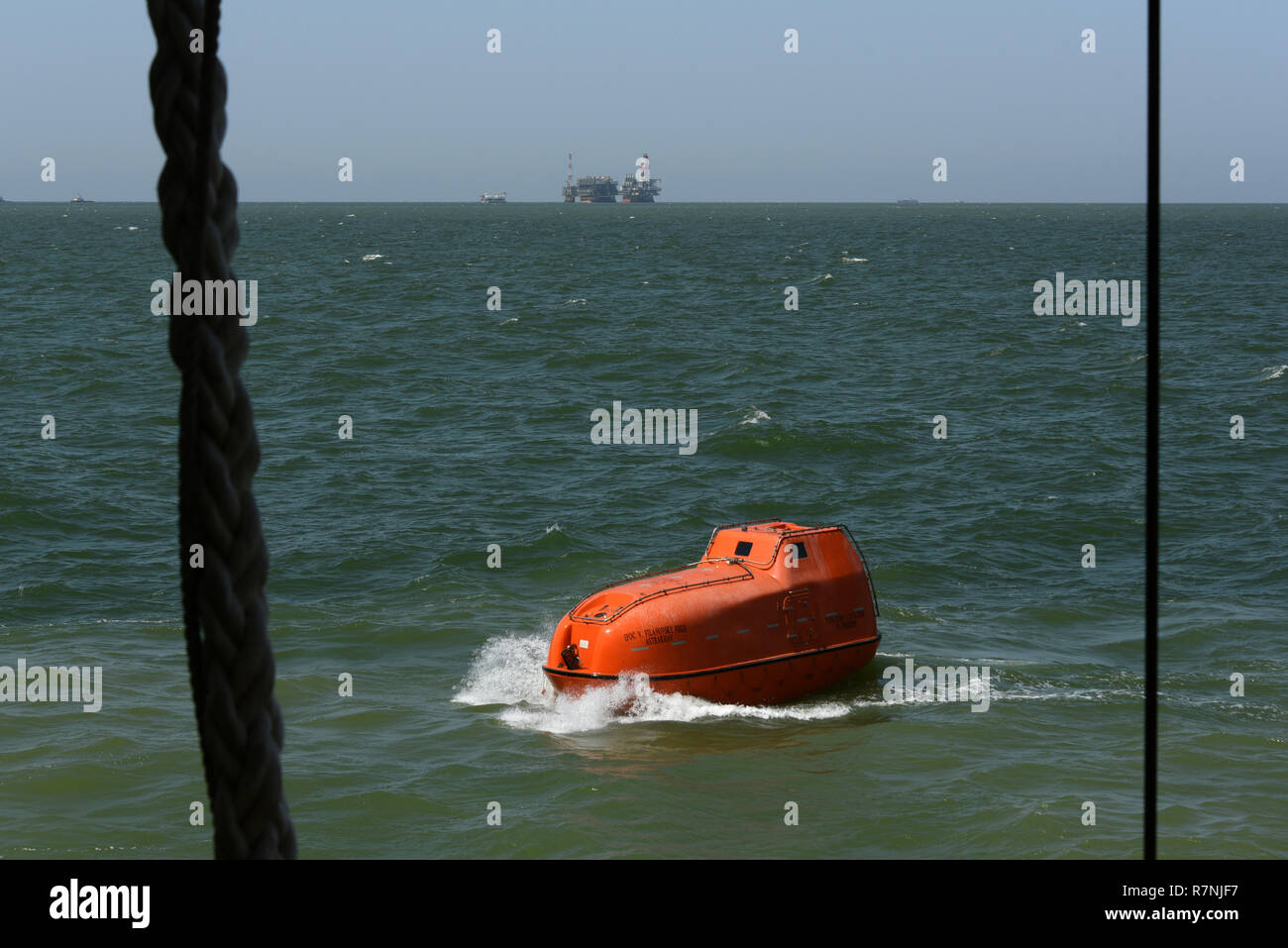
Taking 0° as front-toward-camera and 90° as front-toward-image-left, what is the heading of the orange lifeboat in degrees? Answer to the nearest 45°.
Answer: approximately 45°
